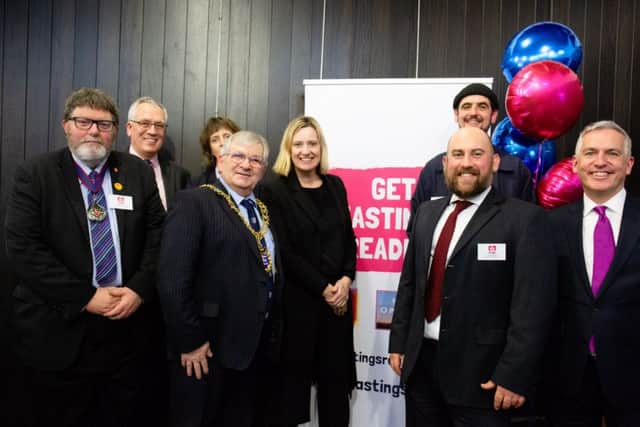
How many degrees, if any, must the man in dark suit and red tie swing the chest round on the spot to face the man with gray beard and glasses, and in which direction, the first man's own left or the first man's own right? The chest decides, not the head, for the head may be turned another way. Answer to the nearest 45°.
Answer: approximately 45° to the first man's own right

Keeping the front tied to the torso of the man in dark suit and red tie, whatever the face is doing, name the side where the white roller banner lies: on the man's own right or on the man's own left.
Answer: on the man's own right

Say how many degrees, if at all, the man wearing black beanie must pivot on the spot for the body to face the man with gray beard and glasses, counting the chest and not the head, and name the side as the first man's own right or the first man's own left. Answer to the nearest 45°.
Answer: approximately 45° to the first man's own right

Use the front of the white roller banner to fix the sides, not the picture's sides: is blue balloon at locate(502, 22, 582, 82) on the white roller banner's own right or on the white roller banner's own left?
on the white roller banner's own left

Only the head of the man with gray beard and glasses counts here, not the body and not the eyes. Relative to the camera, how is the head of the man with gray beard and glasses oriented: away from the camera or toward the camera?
toward the camera

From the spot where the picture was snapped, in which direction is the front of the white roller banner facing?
facing the viewer

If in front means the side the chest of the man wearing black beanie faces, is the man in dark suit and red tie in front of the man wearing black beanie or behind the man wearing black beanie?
in front

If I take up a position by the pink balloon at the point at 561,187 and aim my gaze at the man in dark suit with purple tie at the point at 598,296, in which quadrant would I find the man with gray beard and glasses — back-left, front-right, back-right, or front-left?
front-right

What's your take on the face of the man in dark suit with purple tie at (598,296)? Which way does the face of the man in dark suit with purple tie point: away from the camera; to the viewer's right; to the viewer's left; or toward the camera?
toward the camera

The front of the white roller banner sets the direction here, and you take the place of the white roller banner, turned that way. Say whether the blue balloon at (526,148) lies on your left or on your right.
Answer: on your left

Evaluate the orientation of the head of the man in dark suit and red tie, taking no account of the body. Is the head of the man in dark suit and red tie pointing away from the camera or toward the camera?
toward the camera

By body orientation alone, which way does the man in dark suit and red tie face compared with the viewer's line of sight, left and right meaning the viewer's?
facing the viewer and to the left of the viewer

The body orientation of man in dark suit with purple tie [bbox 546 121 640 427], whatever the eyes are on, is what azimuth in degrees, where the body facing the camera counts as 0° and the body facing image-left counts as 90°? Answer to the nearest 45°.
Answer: approximately 0°
